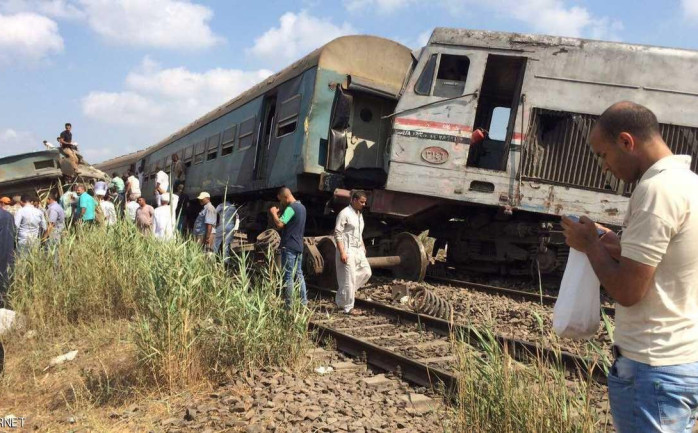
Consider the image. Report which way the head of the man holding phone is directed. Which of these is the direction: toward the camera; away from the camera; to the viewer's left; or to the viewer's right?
to the viewer's left

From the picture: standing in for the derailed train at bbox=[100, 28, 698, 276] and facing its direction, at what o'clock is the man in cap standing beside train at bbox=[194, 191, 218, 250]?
The man in cap standing beside train is roughly at 12 o'clock from the derailed train.

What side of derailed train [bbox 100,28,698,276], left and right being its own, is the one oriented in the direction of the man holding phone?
left

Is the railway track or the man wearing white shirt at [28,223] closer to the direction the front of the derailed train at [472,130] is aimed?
the man wearing white shirt

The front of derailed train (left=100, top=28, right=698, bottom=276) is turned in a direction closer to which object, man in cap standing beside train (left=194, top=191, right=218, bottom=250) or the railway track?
the man in cap standing beside train

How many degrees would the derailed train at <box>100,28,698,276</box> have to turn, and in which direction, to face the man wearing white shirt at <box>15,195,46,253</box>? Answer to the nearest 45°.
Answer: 0° — it already faces them

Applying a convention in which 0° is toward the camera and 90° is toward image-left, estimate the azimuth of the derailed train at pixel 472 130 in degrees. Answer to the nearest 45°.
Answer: approximately 90°
